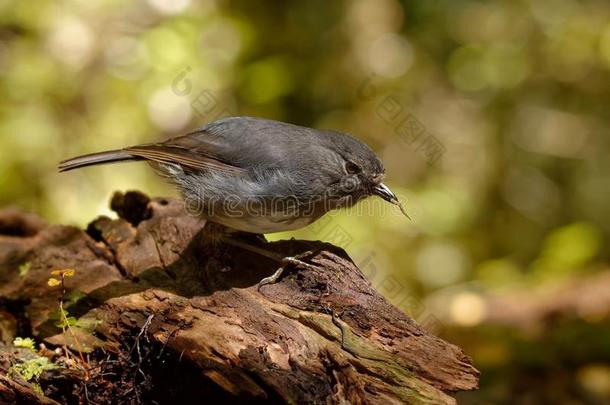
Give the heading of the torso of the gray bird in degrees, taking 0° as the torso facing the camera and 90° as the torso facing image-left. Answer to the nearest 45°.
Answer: approximately 270°
